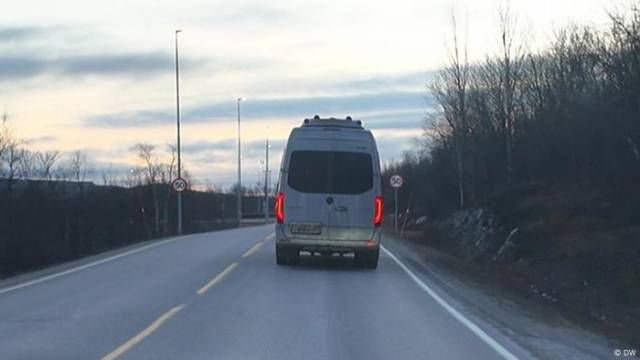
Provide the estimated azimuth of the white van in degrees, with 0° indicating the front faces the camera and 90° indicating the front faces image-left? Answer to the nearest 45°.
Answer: approximately 180°
